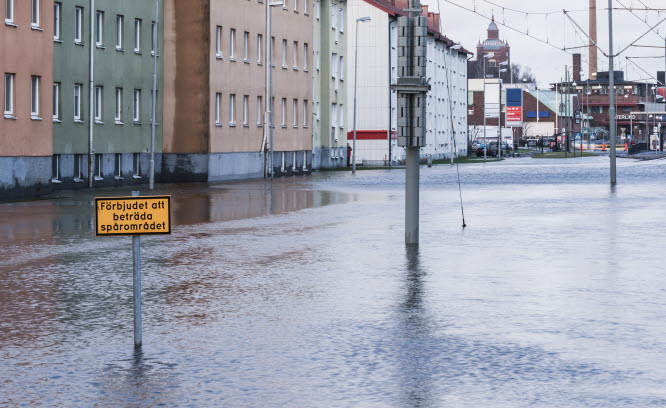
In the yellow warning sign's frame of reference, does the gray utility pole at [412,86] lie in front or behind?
behind

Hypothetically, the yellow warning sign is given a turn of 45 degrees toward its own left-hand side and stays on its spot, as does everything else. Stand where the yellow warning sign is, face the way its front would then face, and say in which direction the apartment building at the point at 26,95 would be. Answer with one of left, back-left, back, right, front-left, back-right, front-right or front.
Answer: back-left

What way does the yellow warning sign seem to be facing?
toward the camera
